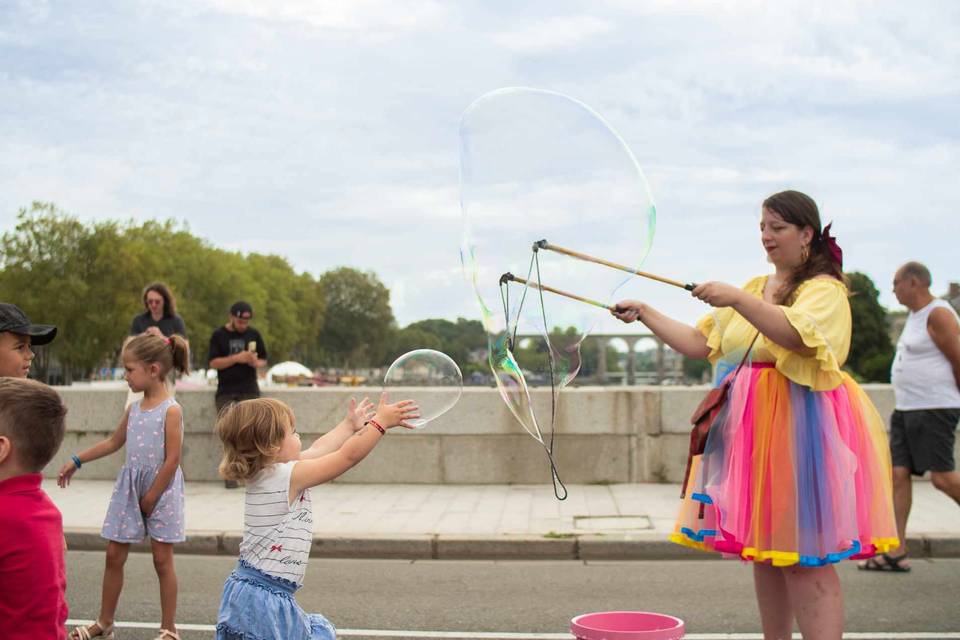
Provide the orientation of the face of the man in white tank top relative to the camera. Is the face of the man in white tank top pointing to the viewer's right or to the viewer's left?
to the viewer's left

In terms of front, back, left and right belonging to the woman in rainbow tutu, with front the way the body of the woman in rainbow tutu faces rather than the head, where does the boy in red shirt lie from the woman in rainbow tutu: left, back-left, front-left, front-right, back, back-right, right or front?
front

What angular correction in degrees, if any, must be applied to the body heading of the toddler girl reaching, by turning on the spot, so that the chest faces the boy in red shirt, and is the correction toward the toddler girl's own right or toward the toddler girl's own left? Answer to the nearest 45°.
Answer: approximately 135° to the toddler girl's own right

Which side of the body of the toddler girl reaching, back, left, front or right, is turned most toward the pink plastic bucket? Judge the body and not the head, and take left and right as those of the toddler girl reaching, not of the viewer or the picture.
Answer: front

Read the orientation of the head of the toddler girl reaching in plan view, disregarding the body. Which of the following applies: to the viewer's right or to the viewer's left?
to the viewer's right

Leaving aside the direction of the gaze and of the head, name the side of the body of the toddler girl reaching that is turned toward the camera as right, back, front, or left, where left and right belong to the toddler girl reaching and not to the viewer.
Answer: right

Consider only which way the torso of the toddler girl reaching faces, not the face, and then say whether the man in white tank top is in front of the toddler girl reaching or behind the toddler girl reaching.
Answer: in front

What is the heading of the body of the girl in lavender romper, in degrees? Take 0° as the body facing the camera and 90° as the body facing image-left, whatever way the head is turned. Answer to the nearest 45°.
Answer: approximately 45°

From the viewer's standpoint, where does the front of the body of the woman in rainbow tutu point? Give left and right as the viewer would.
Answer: facing the viewer and to the left of the viewer

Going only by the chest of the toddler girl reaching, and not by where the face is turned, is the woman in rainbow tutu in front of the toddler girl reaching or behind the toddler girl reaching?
in front

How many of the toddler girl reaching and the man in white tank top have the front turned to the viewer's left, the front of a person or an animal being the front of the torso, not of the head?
1

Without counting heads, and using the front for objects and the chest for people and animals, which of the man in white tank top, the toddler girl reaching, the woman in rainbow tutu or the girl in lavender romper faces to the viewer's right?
the toddler girl reaching

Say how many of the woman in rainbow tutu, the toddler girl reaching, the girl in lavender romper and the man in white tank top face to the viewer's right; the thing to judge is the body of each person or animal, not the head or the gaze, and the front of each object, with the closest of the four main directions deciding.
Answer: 1

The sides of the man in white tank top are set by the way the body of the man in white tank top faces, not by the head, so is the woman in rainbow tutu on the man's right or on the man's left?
on the man's left

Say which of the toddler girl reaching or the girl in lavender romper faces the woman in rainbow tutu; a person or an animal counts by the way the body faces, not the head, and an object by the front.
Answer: the toddler girl reaching

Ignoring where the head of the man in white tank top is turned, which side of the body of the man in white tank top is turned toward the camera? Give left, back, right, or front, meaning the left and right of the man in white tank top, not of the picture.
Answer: left
